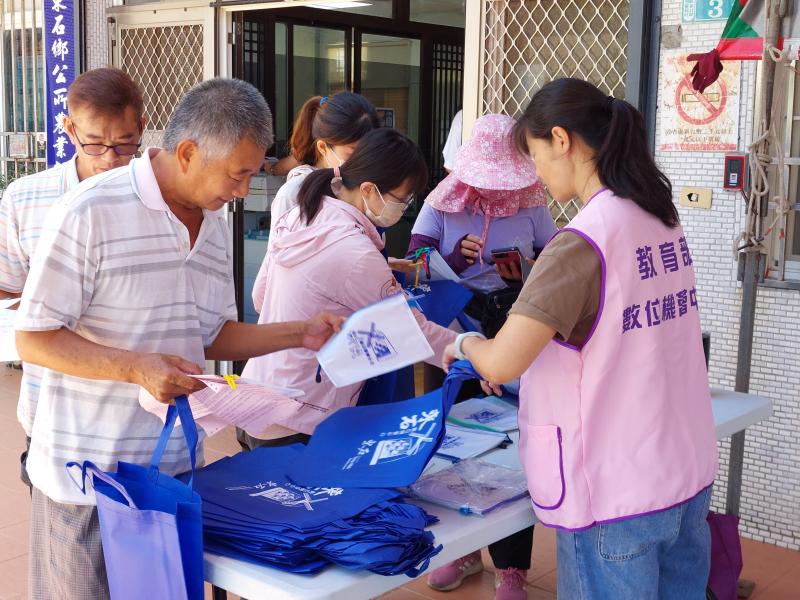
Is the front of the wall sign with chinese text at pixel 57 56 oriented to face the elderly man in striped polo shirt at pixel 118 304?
yes

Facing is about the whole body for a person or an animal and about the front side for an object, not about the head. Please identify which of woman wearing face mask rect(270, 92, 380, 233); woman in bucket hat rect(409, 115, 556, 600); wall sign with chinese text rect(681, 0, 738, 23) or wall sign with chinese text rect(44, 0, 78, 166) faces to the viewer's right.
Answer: the woman wearing face mask

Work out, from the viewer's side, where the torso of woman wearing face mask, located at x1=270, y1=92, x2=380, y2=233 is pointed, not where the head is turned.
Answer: to the viewer's right

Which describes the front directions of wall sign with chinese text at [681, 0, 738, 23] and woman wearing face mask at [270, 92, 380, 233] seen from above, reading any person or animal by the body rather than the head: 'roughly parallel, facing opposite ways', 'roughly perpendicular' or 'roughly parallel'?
roughly perpendicular

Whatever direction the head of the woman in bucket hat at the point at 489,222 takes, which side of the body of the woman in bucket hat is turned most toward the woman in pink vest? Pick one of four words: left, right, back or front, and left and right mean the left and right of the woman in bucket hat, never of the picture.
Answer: front

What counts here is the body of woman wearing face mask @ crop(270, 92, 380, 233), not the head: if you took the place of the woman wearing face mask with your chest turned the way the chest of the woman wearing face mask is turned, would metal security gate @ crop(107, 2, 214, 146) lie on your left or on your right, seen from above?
on your left

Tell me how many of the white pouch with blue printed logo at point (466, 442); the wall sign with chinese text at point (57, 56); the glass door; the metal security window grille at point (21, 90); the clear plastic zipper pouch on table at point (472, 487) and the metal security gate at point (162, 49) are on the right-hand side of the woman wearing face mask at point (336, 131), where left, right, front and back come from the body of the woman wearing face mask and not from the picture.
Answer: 2

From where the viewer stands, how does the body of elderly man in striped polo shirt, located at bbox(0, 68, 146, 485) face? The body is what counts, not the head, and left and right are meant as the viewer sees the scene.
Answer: facing the viewer and to the right of the viewer

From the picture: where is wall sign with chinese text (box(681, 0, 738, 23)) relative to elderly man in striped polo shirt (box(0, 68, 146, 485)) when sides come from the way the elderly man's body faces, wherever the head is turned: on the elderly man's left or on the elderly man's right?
on the elderly man's left

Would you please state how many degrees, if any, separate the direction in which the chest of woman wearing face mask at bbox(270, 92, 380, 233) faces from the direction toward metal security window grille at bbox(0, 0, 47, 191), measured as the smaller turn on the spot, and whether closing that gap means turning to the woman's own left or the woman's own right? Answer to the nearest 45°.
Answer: approximately 135° to the woman's own left

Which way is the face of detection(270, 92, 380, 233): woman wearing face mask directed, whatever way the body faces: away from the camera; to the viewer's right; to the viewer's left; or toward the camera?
to the viewer's right

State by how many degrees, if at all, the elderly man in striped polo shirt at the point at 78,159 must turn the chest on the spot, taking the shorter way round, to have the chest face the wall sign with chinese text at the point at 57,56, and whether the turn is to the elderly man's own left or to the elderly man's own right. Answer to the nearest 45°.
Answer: approximately 135° to the elderly man's own left
